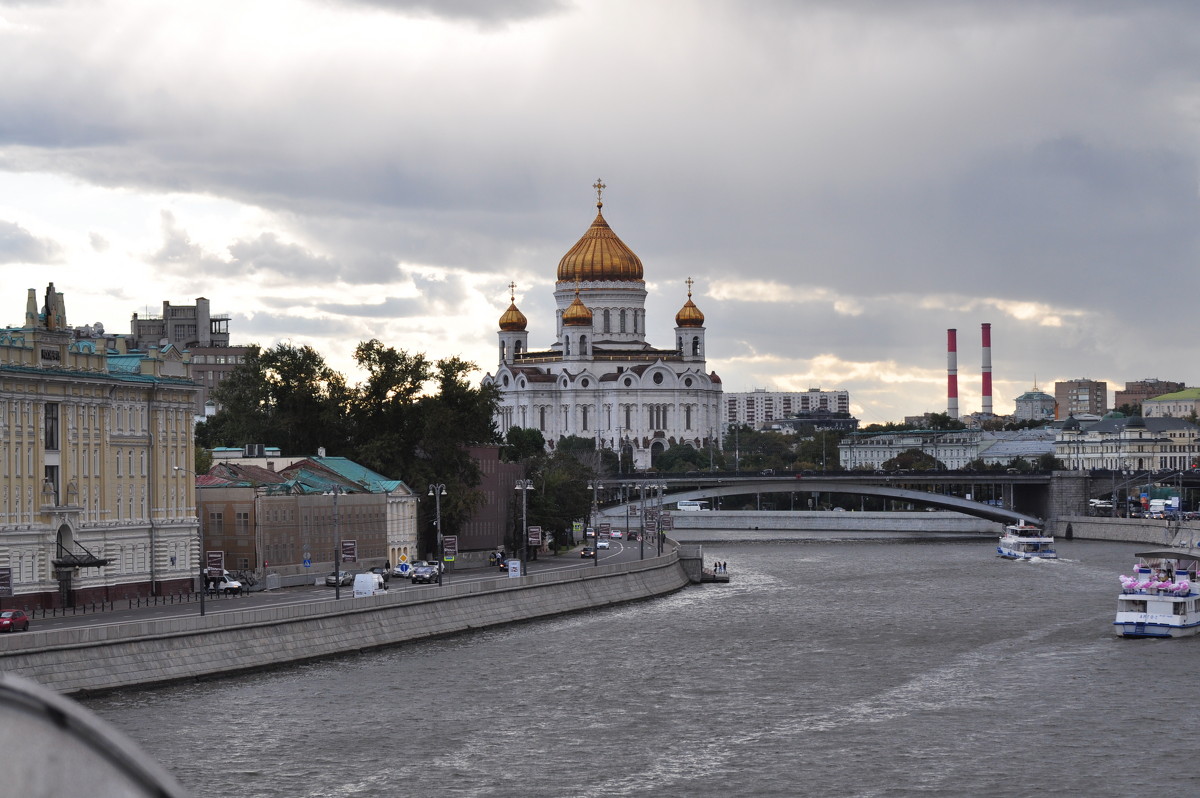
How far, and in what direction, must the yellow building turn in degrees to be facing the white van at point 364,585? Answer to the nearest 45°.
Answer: approximately 45° to its left

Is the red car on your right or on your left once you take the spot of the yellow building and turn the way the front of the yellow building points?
on your right

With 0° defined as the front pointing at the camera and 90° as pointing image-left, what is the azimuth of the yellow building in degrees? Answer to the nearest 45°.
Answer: approximately 315°

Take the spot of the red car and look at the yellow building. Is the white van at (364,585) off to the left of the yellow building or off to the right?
right

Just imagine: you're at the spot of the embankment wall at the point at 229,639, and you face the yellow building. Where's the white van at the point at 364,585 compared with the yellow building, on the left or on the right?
right

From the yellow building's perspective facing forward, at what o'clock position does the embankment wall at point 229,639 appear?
The embankment wall is roughly at 1 o'clock from the yellow building.
